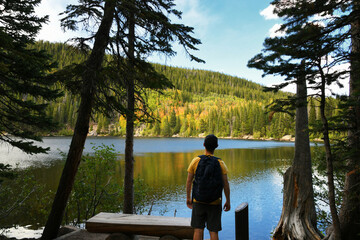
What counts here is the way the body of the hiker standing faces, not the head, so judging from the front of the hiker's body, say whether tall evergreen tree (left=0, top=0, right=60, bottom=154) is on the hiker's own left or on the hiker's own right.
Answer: on the hiker's own left

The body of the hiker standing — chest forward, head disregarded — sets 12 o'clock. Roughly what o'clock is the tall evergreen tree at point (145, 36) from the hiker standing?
The tall evergreen tree is roughly at 11 o'clock from the hiker standing.

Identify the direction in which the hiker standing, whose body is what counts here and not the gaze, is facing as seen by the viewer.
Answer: away from the camera

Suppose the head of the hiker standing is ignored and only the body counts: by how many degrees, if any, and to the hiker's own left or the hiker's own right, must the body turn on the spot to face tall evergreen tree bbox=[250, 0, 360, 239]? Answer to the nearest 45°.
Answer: approximately 45° to the hiker's own right
